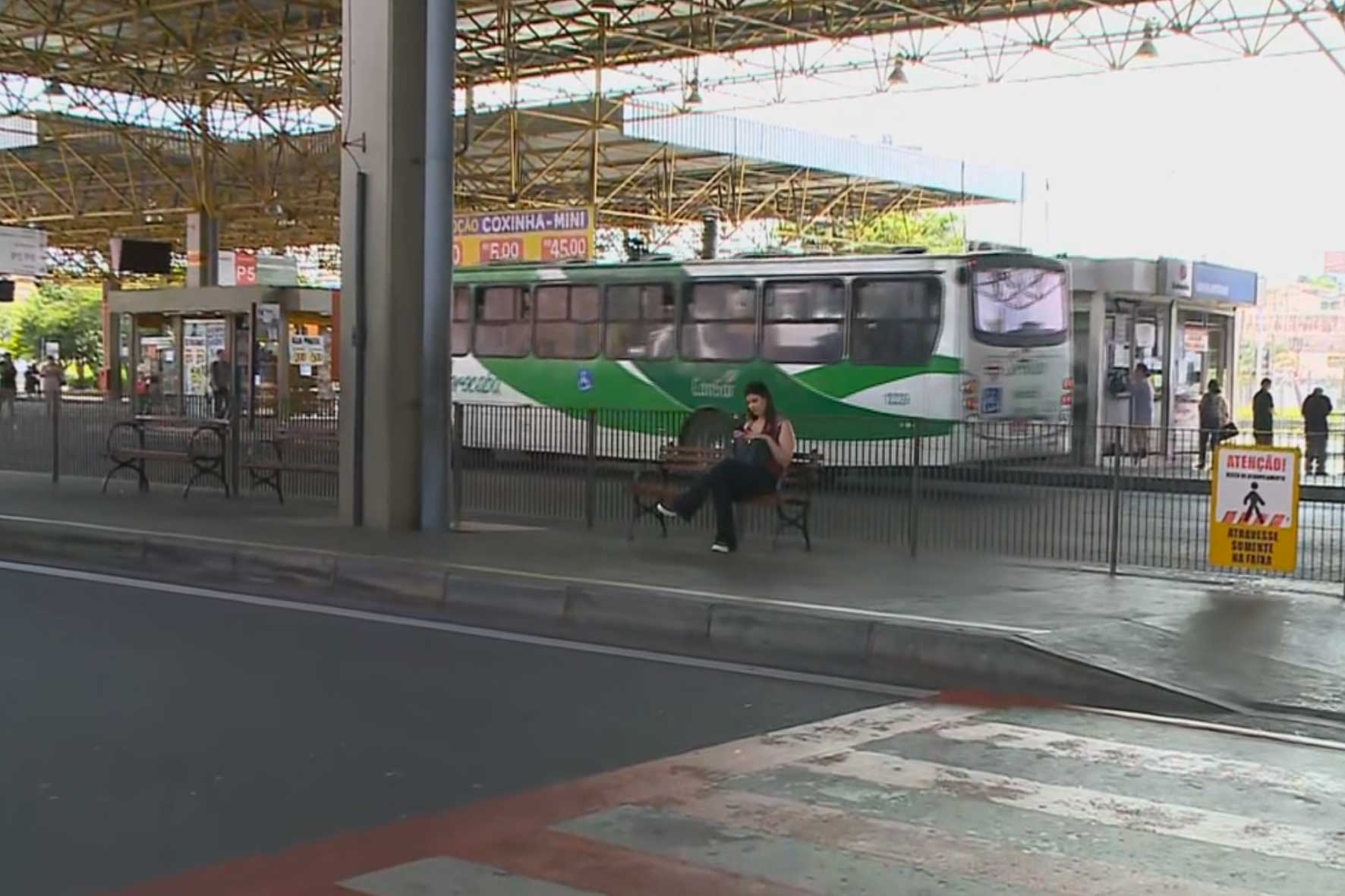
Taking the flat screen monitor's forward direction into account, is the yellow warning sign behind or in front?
in front

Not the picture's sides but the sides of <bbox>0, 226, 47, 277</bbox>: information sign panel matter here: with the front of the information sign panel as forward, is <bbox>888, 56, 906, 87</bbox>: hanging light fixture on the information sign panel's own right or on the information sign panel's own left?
on the information sign panel's own left

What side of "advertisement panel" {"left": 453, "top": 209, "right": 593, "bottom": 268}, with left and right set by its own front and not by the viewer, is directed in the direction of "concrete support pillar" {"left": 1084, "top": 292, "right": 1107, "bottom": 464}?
left

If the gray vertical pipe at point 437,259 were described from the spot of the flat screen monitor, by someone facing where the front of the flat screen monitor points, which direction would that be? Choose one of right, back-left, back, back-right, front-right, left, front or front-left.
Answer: front

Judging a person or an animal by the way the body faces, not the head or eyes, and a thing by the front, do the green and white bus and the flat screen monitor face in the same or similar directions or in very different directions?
very different directions

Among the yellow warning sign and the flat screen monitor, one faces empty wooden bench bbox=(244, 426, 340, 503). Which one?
the flat screen monitor

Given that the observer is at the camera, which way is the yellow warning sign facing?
facing the viewer

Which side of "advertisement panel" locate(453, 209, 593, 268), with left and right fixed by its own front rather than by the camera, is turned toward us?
front

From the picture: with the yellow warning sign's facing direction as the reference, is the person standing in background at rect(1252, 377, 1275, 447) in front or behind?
behind

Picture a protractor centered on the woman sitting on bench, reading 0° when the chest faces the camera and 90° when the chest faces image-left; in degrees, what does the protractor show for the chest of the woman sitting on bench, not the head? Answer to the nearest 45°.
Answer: approximately 45°
